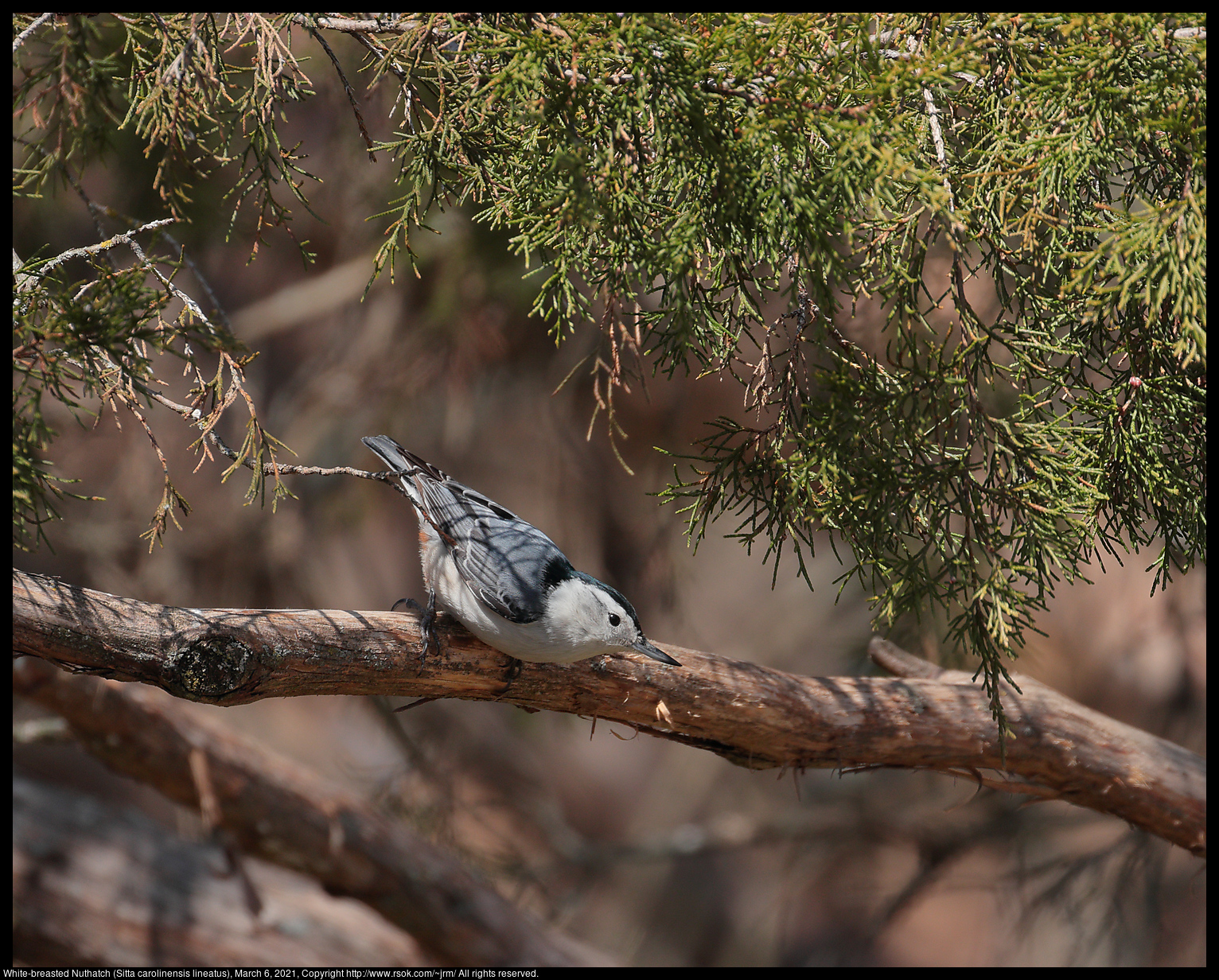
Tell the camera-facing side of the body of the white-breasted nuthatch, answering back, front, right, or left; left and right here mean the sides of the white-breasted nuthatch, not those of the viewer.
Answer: right
